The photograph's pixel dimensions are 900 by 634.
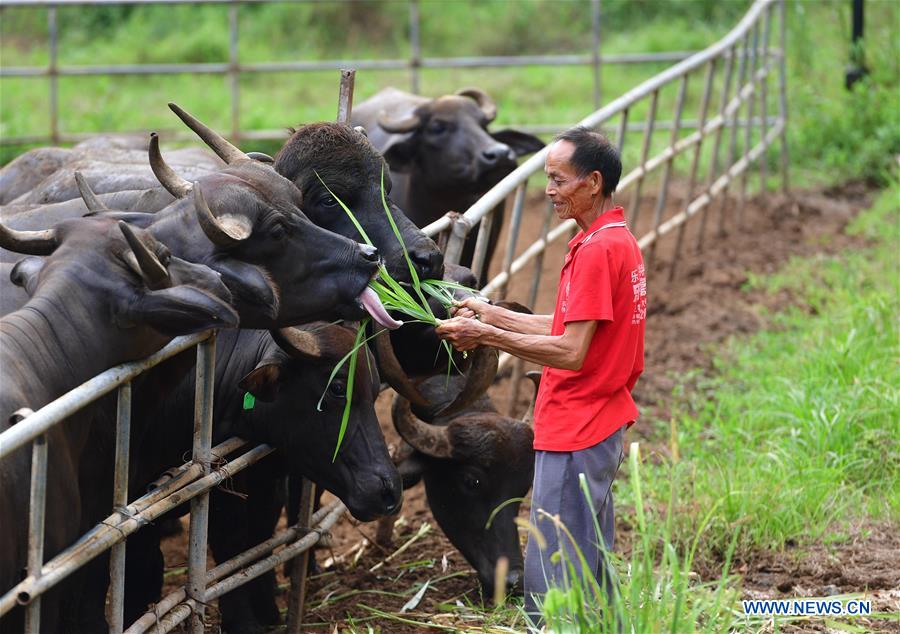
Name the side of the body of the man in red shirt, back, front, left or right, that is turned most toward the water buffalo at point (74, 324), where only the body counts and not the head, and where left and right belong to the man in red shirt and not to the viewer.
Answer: front

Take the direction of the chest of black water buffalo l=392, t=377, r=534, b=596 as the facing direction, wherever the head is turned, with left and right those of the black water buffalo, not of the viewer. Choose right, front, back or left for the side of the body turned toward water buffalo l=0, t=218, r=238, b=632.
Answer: right

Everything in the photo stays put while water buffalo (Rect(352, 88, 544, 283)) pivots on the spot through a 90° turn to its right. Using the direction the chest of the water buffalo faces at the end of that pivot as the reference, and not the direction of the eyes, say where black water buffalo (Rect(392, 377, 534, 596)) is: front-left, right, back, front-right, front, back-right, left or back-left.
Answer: front-left

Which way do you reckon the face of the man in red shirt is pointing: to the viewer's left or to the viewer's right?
to the viewer's left

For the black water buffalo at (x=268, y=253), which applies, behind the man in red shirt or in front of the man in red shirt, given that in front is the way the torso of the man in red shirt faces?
in front

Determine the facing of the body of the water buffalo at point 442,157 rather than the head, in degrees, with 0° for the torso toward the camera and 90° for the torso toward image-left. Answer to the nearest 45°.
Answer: approximately 315°

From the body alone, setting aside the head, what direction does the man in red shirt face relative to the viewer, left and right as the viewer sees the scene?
facing to the left of the viewer

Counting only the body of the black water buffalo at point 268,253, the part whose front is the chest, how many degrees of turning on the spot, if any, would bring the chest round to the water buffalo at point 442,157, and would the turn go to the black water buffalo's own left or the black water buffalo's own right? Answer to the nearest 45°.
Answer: approximately 90° to the black water buffalo's own left

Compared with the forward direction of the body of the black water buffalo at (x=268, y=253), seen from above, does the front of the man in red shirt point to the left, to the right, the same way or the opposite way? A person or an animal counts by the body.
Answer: the opposite way

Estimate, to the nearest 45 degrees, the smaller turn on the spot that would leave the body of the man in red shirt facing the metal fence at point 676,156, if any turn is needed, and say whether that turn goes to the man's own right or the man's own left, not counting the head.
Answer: approximately 90° to the man's own right

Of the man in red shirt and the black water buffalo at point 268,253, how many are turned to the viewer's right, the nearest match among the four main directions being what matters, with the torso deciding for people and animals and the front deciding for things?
1

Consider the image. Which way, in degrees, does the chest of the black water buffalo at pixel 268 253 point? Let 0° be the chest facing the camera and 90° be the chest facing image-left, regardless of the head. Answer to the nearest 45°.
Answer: approximately 270°

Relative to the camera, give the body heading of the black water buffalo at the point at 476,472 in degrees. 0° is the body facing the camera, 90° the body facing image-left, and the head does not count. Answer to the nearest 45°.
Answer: approximately 315°

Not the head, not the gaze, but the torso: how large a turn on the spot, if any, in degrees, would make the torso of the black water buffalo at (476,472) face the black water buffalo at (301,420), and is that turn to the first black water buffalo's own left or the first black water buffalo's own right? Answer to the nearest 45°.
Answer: approximately 90° to the first black water buffalo's own right
